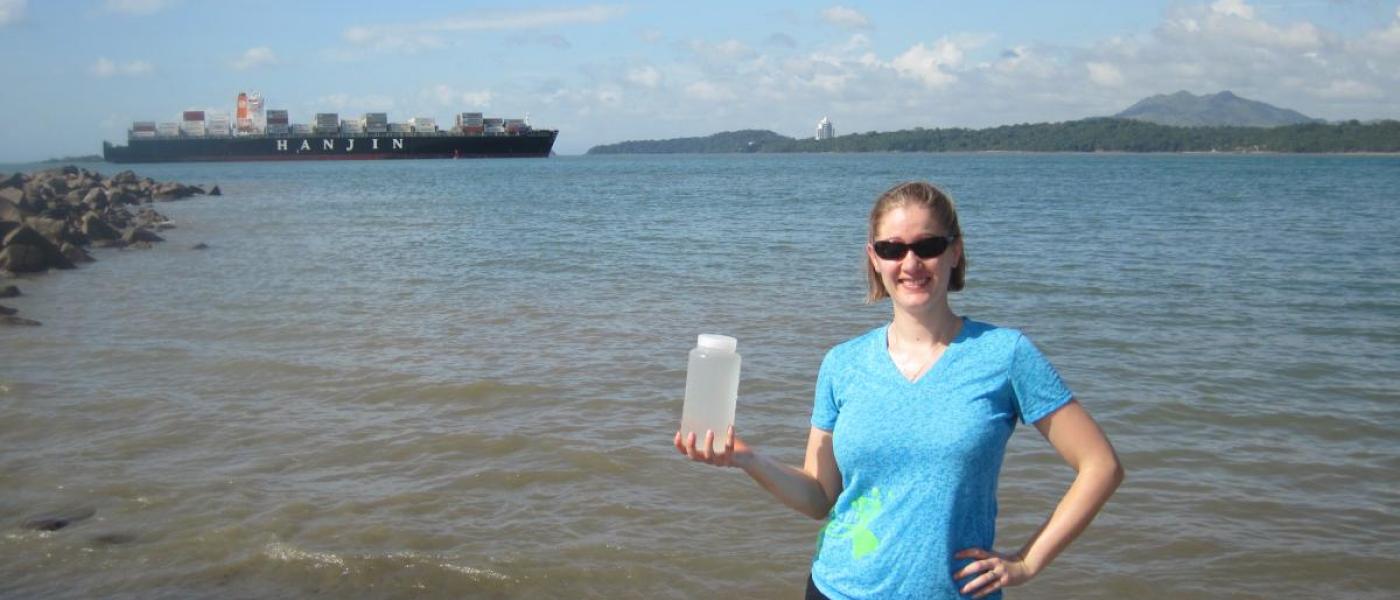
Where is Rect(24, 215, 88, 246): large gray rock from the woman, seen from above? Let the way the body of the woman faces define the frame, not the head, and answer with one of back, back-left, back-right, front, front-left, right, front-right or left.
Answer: back-right

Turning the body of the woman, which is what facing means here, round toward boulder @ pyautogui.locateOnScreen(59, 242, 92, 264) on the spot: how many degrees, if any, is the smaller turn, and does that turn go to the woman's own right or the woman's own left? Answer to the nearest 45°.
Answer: approximately 135° to the woman's own right

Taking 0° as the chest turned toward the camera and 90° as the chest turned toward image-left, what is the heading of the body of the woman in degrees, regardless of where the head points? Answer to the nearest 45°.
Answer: approximately 0°

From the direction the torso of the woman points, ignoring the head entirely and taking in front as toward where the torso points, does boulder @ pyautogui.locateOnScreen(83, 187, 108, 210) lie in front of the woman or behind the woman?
behind

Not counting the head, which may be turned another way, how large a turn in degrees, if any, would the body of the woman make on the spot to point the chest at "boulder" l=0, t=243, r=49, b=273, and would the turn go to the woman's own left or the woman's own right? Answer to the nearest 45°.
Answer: approximately 135° to the woman's own right

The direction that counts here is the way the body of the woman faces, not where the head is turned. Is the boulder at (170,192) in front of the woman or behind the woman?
behind

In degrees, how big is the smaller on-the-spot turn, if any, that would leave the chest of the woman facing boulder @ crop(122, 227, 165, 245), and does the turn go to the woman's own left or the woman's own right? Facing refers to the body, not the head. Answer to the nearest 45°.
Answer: approximately 135° to the woman's own right
